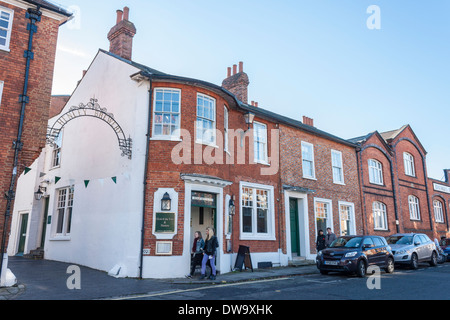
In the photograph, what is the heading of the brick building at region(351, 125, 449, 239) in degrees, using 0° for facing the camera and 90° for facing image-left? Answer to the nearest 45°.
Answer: approximately 315°

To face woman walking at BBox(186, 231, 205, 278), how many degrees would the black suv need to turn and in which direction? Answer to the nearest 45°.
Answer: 0° — it already faces them

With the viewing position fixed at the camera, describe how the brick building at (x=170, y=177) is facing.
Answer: facing the viewer and to the right of the viewer

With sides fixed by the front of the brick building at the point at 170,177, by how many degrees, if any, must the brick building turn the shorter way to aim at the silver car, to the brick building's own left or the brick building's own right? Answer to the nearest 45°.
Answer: approximately 45° to the brick building's own left

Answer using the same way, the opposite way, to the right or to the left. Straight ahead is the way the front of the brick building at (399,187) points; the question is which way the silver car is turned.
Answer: to the right

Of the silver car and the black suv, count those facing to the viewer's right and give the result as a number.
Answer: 0

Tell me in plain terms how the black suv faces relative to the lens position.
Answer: facing the viewer and to the left of the viewer

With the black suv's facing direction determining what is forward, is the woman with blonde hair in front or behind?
in front

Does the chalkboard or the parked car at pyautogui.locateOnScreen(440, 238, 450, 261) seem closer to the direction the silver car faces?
the chalkboard

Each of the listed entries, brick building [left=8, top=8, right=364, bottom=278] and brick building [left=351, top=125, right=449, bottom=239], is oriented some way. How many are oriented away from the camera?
0

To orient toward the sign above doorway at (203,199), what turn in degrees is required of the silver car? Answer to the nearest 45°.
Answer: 0° — it already faces it

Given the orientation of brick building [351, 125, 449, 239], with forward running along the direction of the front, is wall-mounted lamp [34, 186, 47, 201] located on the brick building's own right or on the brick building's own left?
on the brick building's own right

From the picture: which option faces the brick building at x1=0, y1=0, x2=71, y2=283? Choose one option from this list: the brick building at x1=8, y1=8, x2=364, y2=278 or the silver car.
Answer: the silver car

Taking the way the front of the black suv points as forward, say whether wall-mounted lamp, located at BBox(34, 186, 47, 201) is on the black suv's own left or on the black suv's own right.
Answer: on the black suv's own right

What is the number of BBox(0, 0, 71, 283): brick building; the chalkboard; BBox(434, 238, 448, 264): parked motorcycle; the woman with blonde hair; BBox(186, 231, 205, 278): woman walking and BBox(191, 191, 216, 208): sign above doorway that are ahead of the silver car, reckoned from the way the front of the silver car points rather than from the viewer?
5

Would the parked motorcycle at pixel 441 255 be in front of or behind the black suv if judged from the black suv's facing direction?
behind
